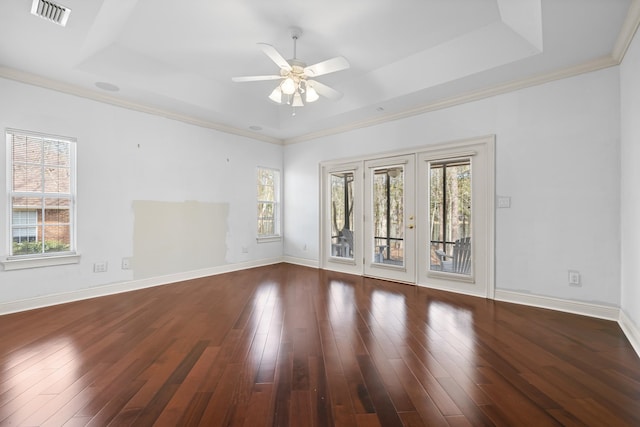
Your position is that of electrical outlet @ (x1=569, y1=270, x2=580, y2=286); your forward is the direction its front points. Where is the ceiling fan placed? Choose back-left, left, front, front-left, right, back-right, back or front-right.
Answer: front-right

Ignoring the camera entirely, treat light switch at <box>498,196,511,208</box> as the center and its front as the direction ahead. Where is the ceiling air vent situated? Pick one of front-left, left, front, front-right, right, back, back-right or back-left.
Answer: front-right

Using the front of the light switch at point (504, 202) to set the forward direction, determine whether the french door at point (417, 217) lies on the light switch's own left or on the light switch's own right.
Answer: on the light switch's own right

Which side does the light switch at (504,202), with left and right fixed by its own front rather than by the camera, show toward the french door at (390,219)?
right

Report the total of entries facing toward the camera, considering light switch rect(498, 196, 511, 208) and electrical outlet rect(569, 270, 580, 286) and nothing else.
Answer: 2

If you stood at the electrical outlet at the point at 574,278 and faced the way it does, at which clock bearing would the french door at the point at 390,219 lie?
The french door is roughly at 3 o'clock from the electrical outlet.

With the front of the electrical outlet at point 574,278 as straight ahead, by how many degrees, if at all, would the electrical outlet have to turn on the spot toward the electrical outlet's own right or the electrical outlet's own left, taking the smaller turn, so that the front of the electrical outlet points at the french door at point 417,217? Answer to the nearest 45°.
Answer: approximately 90° to the electrical outlet's own right

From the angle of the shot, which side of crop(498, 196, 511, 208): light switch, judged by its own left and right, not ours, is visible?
front

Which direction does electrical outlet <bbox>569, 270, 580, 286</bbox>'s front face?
toward the camera

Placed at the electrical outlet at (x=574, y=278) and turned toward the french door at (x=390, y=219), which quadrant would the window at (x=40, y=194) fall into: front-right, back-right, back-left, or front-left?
front-left

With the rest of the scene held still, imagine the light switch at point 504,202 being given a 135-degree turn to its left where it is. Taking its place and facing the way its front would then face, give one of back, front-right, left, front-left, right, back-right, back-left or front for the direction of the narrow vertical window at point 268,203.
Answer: back-left

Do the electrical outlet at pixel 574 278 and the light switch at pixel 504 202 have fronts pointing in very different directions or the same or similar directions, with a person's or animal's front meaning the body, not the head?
same or similar directions
